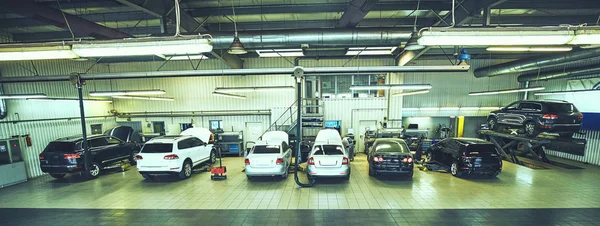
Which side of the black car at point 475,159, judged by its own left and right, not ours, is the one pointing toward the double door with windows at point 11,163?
left

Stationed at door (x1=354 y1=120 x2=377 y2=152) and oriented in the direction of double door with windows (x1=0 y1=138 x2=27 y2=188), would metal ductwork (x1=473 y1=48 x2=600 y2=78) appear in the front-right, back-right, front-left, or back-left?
back-left

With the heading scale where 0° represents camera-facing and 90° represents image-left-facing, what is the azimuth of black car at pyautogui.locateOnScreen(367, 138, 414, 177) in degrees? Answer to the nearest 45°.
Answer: approximately 180°

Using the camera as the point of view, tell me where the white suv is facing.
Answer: facing away from the viewer and to the right of the viewer

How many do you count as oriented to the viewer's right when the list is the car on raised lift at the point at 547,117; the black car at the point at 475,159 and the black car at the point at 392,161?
0

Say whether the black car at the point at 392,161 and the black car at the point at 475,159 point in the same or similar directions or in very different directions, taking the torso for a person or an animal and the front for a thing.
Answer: same or similar directions

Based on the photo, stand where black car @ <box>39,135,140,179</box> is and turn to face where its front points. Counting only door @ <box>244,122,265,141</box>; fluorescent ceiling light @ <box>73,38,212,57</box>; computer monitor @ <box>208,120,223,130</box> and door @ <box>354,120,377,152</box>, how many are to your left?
0

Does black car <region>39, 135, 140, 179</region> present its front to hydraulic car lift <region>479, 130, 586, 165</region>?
no

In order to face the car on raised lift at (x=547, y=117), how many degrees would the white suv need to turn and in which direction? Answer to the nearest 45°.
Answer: approximately 90° to its right

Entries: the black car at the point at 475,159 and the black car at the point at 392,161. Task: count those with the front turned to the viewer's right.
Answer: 0

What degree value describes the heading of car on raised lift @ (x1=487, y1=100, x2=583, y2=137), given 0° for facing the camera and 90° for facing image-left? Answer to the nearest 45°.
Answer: approximately 135°

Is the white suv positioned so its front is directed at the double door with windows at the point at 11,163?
no

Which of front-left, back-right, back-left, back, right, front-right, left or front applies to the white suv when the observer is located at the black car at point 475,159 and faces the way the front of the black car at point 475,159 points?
left

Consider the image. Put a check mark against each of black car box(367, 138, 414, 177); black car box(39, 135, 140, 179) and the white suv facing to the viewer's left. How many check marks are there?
0
